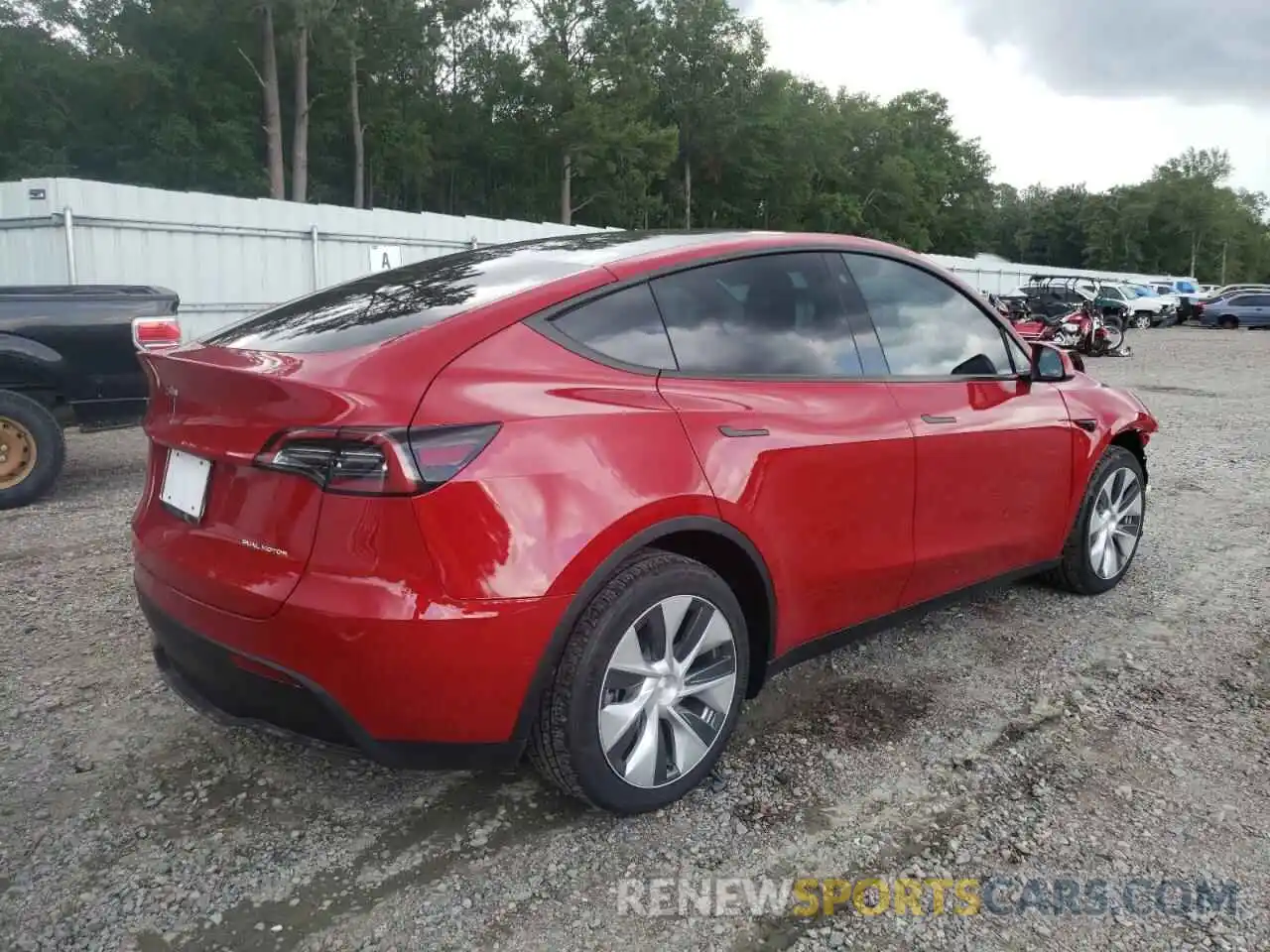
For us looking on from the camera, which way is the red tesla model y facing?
facing away from the viewer and to the right of the viewer

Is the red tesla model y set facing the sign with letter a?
no

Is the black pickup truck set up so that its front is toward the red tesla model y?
no

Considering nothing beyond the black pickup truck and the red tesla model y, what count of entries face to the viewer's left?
1

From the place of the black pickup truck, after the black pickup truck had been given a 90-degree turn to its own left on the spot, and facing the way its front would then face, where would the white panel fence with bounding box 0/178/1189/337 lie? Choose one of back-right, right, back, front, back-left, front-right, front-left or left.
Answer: back

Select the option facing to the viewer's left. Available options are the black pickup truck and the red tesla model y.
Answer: the black pickup truck

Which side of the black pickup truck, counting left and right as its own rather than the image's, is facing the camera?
left

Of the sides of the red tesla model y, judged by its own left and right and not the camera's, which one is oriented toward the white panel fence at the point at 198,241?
left
